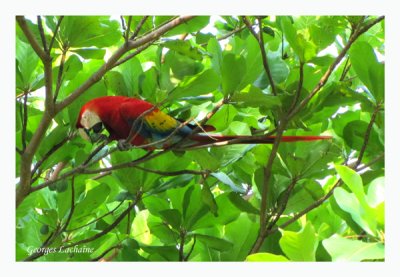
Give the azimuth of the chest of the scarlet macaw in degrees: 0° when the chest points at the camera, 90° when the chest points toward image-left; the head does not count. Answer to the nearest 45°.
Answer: approximately 90°
